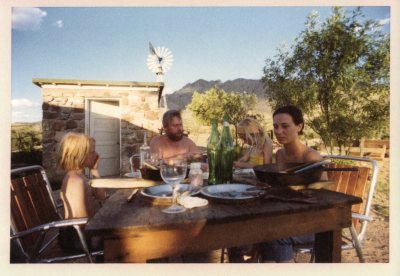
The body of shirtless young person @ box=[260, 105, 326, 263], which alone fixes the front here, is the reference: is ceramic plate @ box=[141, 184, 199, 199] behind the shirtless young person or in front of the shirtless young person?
in front

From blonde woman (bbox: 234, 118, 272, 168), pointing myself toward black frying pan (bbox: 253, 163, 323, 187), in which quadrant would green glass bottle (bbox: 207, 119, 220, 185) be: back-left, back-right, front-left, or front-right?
front-right

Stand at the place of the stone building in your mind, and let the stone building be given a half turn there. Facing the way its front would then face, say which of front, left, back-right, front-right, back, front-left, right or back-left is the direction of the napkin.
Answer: back

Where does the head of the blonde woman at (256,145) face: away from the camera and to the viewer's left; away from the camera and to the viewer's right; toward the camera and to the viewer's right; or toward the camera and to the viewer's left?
toward the camera and to the viewer's left

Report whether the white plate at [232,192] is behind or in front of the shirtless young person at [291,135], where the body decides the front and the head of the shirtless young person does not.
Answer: in front

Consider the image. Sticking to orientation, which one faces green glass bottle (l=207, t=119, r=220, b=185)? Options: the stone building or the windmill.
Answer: the stone building

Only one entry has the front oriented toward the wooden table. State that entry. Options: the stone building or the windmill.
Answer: the stone building

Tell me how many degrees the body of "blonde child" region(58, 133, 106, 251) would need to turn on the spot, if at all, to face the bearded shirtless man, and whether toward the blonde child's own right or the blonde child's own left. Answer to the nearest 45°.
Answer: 0° — they already face them

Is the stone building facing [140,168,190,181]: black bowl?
yes

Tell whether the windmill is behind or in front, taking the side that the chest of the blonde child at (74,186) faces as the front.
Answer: in front

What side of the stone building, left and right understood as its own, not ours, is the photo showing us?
front

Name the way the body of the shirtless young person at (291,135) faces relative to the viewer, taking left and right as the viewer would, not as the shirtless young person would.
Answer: facing the viewer and to the left of the viewer
